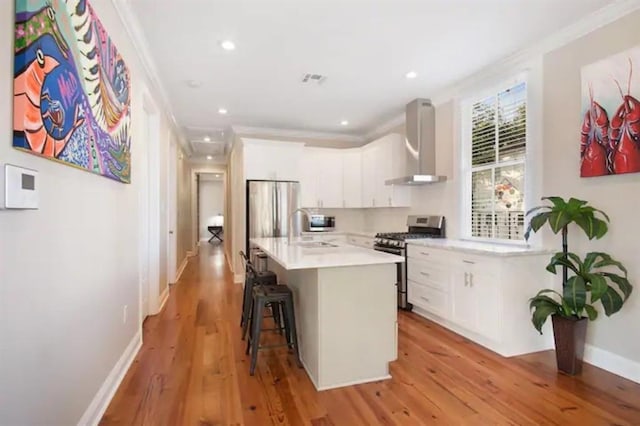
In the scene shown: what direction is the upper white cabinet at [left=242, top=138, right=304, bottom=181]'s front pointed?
toward the camera

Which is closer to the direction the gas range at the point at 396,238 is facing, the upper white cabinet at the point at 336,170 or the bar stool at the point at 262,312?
the bar stool

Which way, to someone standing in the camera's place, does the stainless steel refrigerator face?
facing the viewer

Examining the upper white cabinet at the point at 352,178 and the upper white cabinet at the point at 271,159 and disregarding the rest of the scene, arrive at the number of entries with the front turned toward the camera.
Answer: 2

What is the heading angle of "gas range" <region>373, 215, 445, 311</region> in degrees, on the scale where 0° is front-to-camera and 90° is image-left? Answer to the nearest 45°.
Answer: approximately 45°

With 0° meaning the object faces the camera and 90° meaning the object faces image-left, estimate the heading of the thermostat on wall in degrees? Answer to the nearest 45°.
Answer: approximately 315°

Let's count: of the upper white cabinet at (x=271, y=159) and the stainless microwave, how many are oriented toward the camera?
2

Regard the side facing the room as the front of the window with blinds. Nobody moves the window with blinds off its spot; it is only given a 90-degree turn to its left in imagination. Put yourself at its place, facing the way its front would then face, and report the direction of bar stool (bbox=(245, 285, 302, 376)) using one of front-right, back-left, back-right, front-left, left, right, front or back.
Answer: right

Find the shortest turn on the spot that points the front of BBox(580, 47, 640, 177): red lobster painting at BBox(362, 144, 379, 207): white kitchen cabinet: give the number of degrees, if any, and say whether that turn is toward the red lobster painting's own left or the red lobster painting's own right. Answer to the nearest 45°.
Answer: approximately 90° to the red lobster painting's own right

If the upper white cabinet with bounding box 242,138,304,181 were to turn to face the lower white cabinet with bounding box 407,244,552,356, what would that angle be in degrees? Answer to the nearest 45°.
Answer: approximately 45° to its left

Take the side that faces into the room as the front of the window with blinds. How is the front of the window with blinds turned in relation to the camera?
facing the viewer and to the left of the viewer

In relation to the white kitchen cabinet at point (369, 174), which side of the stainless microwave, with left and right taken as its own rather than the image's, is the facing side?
left

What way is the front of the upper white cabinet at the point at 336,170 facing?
toward the camera

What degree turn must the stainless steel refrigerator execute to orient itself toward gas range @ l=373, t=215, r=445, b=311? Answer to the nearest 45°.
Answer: approximately 45° to its left

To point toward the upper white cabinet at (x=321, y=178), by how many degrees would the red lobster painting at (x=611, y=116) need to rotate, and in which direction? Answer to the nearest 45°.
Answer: approximately 45° to its right

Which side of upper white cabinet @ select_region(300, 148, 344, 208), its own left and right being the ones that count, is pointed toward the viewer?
front

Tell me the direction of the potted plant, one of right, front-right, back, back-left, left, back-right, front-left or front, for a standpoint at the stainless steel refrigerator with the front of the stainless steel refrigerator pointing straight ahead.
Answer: front-left
